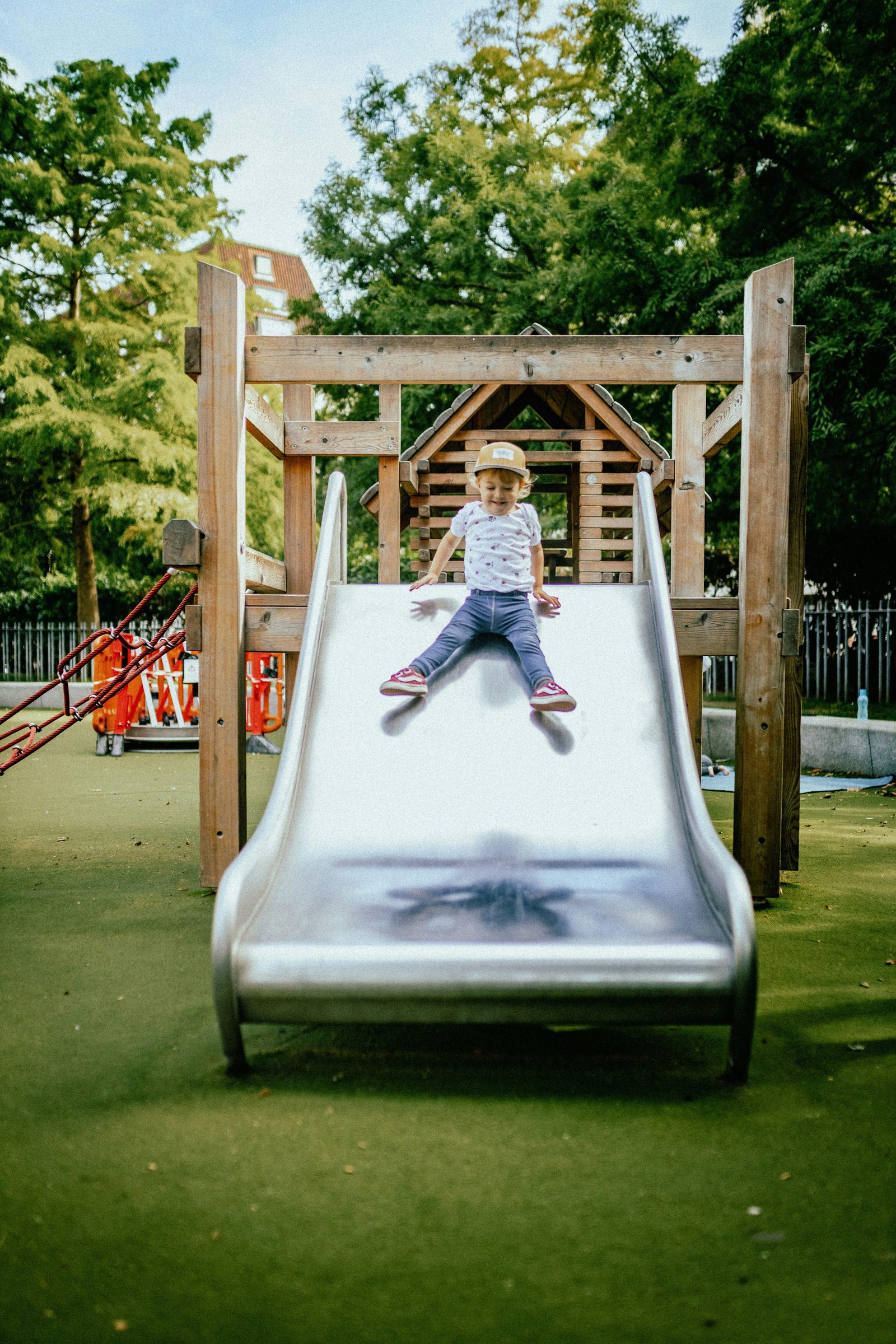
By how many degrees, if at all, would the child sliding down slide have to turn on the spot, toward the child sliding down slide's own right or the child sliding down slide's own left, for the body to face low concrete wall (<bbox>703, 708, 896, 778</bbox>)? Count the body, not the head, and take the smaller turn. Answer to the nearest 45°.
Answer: approximately 135° to the child sliding down slide's own left

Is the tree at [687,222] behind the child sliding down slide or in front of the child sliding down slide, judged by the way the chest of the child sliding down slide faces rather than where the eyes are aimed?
behind

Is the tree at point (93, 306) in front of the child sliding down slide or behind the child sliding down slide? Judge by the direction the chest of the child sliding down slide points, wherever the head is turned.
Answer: behind

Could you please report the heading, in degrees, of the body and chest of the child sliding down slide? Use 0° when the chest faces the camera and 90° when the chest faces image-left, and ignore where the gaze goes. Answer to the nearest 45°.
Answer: approximately 0°

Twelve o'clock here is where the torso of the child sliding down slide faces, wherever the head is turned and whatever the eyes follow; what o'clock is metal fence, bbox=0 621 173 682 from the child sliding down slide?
The metal fence is roughly at 5 o'clock from the child sliding down slide.

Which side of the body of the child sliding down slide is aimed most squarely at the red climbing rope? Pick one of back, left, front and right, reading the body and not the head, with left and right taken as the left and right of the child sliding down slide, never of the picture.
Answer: right

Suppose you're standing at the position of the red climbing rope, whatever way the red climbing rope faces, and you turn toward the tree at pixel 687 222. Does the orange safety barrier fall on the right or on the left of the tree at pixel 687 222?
left

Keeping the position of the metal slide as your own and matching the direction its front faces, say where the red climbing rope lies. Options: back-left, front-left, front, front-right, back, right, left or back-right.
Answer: back-right

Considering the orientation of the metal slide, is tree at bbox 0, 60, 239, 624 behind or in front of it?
behind

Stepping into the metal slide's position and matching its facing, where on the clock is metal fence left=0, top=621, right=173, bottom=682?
The metal fence is roughly at 5 o'clock from the metal slide.

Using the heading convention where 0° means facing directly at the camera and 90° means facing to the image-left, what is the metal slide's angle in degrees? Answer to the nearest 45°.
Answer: approximately 0°

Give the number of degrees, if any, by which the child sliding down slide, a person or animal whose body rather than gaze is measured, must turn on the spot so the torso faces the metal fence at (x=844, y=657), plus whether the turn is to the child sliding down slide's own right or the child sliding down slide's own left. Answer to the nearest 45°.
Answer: approximately 135° to the child sliding down slide's own left
